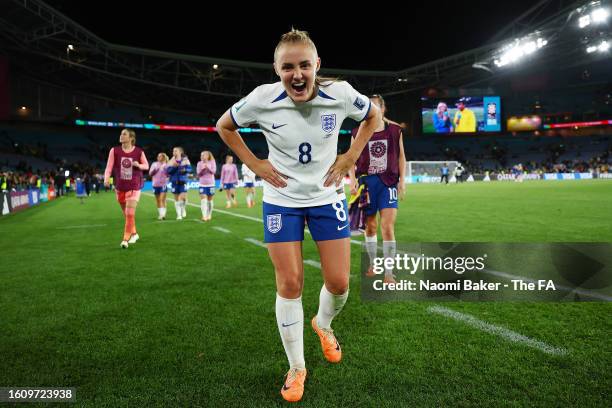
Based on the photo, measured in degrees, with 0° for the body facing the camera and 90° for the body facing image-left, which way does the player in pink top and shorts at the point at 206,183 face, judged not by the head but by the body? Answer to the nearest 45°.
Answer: approximately 0°

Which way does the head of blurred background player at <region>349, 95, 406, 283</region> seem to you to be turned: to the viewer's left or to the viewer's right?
to the viewer's left

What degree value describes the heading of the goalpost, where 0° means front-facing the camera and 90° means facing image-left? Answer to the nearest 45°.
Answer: approximately 0°

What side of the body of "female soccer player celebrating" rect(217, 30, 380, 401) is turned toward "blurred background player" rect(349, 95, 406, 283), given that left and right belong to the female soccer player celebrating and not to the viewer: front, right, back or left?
back

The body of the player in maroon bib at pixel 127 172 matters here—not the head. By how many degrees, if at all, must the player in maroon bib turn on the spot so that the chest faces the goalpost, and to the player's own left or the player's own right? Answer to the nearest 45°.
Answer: approximately 135° to the player's own left
